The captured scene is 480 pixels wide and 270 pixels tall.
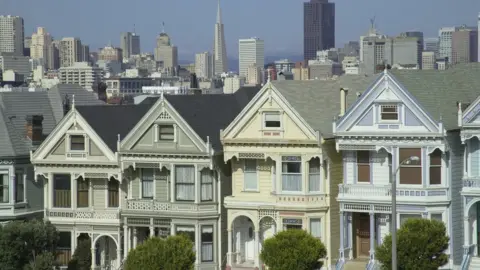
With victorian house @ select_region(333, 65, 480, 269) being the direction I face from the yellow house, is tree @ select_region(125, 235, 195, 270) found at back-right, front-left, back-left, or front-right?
back-right

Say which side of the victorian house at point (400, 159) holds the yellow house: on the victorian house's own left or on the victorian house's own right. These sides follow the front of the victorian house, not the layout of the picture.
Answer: on the victorian house's own right

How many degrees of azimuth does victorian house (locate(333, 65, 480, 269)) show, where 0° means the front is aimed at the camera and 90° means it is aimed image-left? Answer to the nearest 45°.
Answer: approximately 45°

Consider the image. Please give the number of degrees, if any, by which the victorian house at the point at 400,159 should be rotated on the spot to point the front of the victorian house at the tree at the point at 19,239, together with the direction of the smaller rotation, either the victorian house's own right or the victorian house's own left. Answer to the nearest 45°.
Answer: approximately 45° to the victorian house's own right

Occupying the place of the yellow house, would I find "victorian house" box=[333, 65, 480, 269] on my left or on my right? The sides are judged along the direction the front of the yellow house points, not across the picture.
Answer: on my left

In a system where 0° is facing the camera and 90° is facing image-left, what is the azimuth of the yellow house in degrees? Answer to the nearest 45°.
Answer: approximately 45°

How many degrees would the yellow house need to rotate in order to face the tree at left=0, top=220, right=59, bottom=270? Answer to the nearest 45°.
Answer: approximately 45° to its right

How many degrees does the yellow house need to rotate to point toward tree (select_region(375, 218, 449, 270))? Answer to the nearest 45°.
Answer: approximately 90° to its left

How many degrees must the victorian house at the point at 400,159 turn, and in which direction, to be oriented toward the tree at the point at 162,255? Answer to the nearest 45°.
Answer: approximately 45° to its right
